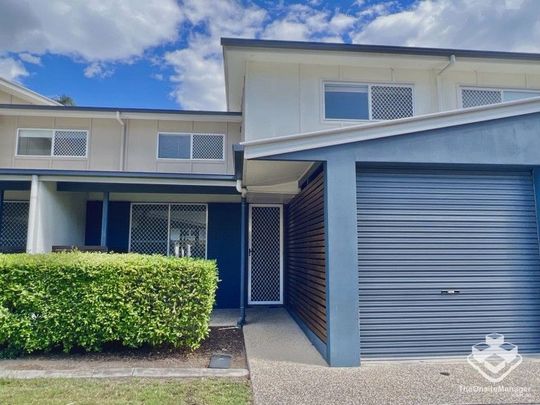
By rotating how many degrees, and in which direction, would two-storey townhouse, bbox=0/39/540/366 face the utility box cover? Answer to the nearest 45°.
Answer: approximately 45° to its right

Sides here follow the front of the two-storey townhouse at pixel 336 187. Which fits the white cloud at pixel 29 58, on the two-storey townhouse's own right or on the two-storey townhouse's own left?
on the two-storey townhouse's own right

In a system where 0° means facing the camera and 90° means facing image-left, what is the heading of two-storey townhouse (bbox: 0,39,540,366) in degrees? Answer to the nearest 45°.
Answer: approximately 0°

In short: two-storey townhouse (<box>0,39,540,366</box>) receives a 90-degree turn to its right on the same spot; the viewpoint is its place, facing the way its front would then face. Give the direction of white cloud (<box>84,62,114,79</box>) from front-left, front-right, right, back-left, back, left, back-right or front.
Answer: front-right

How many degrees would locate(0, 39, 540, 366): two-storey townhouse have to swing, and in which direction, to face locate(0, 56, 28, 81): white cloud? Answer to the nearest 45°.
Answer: approximately 135° to its right
